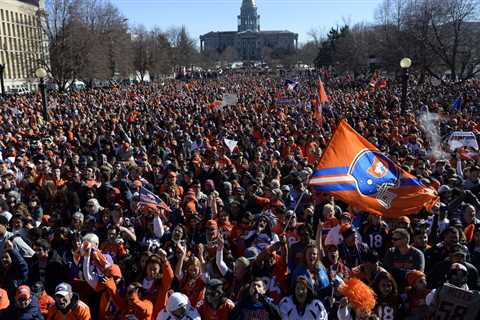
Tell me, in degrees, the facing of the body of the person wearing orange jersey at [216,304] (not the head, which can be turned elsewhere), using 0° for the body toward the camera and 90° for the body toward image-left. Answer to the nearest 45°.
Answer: approximately 0°

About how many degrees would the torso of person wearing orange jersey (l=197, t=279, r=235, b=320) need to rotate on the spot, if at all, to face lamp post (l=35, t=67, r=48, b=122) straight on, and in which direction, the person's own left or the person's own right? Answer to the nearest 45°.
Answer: approximately 180°
